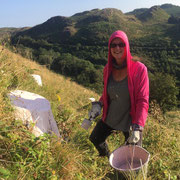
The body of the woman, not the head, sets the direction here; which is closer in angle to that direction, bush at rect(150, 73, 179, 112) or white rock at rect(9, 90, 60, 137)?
the white rock

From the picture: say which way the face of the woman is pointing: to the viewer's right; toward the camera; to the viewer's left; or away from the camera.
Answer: toward the camera

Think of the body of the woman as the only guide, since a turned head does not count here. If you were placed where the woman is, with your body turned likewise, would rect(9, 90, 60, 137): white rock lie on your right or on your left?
on your right

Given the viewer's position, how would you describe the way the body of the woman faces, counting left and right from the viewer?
facing the viewer and to the left of the viewer

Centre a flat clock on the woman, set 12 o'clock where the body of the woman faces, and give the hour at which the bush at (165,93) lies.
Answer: The bush is roughly at 5 o'clock from the woman.
